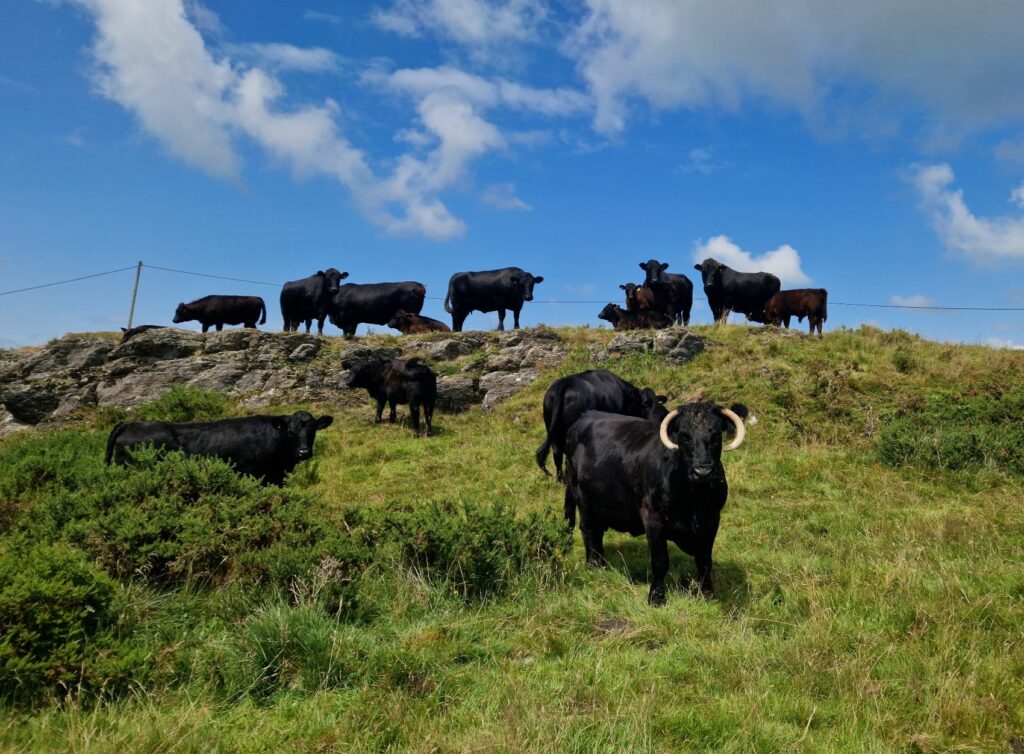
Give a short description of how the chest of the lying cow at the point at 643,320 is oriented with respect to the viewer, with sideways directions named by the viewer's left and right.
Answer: facing to the left of the viewer

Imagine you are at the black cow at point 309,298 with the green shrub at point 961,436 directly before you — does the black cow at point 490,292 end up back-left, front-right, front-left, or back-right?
front-left

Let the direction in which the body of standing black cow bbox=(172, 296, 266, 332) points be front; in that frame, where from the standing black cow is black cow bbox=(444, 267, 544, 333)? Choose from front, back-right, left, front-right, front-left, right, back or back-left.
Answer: back-left

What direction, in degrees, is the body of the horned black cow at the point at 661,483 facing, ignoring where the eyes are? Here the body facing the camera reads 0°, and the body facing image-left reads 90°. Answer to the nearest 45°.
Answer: approximately 315°

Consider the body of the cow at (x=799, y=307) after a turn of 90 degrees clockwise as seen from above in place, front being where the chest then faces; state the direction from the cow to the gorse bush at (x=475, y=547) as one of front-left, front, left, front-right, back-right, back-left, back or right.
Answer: back

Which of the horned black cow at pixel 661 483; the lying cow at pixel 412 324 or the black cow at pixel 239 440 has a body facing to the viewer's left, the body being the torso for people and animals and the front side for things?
the lying cow

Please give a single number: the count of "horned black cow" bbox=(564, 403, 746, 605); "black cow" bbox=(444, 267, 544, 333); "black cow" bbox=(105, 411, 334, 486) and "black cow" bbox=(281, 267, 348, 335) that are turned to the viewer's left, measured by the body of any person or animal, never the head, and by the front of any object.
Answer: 0

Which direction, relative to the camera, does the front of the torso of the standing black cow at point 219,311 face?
to the viewer's left

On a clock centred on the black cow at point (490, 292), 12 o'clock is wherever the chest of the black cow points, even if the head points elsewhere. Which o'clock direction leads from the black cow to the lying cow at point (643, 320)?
The lying cow is roughly at 1 o'clock from the black cow.

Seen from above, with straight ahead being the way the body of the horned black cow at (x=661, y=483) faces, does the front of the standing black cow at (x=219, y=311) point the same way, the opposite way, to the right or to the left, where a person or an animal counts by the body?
to the right

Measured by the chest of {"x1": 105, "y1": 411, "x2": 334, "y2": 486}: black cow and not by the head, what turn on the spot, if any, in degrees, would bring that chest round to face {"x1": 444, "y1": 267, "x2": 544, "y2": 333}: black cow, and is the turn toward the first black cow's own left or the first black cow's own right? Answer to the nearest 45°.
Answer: approximately 45° to the first black cow's own left

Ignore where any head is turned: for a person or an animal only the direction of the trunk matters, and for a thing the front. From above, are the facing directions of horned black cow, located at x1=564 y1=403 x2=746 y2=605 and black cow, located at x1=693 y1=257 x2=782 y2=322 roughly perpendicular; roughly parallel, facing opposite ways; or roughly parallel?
roughly perpendicular

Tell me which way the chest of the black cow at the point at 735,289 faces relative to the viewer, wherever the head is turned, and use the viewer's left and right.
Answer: facing the viewer and to the left of the viewer

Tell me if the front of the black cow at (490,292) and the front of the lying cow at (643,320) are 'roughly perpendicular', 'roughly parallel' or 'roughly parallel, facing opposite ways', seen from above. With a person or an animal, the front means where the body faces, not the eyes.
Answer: roughly parallel, facing opposite ways
